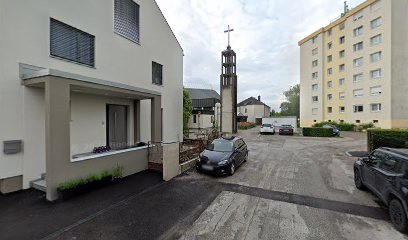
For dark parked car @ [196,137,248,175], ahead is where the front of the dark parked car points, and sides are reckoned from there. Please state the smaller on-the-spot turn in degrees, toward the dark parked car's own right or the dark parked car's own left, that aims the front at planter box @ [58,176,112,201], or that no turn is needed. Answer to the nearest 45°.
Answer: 0° — it already faces it

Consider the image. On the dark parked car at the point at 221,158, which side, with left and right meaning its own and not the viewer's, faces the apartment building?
back

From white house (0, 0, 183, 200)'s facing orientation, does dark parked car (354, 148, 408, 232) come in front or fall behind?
in front

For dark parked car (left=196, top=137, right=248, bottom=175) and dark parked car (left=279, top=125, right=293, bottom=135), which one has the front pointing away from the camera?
dark parked car (left=279, top=125, right=293, bottom=135)

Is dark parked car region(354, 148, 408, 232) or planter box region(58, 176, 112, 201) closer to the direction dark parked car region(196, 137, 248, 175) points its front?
the planter box

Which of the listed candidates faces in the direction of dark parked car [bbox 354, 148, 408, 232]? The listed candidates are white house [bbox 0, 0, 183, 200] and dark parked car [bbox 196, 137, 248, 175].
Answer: the white house

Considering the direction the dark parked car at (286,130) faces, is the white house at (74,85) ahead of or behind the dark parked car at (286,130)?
behind
